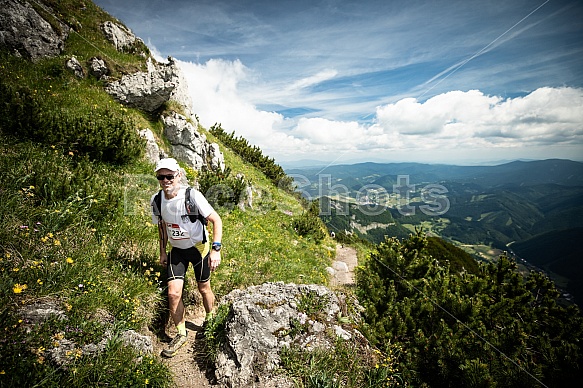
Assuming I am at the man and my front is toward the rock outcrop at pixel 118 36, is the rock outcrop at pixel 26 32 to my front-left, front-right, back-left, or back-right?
front-left

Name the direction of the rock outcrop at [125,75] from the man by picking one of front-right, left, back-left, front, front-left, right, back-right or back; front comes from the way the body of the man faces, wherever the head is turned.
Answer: back-right

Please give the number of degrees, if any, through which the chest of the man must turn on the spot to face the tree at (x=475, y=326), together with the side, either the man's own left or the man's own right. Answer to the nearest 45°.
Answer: approximately 135° to the man's own left

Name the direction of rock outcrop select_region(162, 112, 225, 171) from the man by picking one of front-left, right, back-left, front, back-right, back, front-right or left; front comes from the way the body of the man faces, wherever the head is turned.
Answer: back-right

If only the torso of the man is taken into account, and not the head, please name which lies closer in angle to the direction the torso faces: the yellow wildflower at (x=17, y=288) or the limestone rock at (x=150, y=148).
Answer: the yellow wildflower

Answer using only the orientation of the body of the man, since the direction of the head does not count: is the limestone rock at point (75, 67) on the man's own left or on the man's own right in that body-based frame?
on the man's own right

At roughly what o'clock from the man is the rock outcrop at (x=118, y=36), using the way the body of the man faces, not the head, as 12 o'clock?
The rock outcrop is roughly at 4 o'clock from the man.

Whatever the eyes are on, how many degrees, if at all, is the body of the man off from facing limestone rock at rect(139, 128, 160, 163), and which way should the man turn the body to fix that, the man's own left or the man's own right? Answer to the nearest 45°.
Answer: approximately 135° to the man's own right
